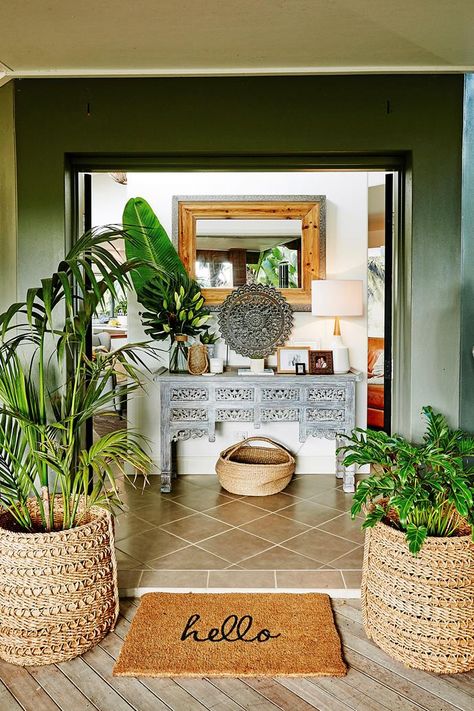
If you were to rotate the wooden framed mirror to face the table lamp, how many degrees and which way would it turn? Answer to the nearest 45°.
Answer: approximately 45° to its left

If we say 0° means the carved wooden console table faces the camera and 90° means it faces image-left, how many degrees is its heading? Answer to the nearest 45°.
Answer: approximately 0°

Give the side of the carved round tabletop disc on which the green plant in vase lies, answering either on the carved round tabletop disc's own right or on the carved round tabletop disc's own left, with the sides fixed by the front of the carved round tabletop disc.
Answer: on the carved round tabletop disc's own right

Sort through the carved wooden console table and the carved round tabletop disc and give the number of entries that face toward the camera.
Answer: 2
